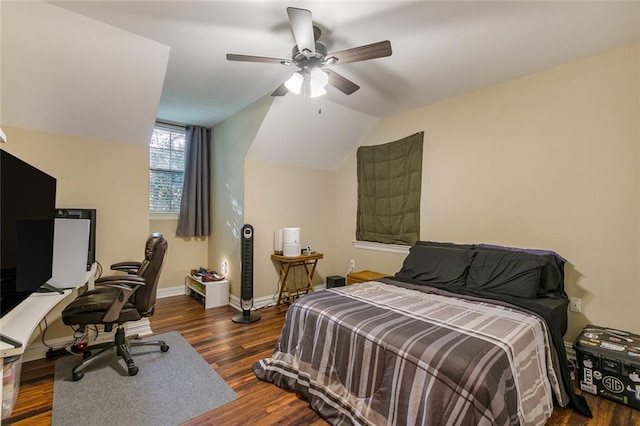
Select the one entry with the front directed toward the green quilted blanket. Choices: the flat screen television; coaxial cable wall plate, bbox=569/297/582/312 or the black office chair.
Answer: the flat screen television

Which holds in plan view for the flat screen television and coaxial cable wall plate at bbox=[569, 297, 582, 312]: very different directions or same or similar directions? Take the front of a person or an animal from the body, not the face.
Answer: very different directions

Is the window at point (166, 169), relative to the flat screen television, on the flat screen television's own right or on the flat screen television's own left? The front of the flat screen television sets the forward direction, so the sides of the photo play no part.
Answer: on the flat screen television's own left

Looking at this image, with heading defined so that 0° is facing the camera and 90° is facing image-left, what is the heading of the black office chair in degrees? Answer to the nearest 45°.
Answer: approximately 90°

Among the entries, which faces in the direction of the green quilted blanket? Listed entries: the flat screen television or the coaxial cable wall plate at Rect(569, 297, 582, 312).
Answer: the flat screen television

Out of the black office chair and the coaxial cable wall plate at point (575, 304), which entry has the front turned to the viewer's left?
the black office chair

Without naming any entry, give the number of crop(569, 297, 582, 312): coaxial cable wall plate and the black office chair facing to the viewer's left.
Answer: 1

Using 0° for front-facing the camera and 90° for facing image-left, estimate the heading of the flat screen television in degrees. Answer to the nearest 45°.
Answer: approximately 270°

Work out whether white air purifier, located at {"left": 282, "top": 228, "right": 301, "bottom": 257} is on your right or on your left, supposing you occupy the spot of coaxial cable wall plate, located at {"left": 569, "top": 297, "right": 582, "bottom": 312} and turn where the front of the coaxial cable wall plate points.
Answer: on your right

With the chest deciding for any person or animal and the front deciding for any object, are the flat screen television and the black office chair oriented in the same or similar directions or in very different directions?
very different directions

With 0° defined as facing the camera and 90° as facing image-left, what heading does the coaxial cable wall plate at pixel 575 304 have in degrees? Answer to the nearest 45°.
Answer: approximately 0°
